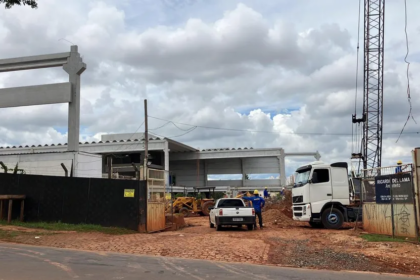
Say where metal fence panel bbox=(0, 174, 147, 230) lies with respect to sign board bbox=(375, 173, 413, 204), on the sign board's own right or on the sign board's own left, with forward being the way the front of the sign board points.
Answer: on the sign board's own right

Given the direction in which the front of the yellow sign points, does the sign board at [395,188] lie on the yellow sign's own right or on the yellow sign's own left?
on the yellow sign's own left

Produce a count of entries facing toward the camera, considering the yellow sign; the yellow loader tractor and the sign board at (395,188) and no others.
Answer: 2

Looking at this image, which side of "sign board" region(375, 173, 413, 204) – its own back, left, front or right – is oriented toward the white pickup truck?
right

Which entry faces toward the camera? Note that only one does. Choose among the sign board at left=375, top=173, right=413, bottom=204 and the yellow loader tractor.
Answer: the sign board

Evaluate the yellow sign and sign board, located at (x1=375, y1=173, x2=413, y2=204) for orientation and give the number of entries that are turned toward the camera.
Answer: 2

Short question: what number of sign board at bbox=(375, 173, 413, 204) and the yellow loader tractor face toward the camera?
1

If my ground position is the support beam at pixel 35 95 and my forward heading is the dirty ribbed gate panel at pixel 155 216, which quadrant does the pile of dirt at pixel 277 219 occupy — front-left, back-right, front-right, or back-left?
front-left

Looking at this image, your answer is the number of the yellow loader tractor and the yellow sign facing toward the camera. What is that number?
1

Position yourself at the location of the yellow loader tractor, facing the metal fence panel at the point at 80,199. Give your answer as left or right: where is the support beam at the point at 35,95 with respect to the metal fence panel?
right

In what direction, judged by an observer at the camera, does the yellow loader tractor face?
facing to the left of the viewer

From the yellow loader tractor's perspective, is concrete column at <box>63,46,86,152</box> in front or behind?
in front

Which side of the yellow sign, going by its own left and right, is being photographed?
front

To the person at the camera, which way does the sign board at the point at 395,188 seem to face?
facing the viewer

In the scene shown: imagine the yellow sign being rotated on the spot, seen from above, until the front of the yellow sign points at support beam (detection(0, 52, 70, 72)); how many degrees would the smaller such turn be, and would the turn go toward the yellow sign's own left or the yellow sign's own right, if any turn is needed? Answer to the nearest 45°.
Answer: approximately 135° to the yellow sign's own right
